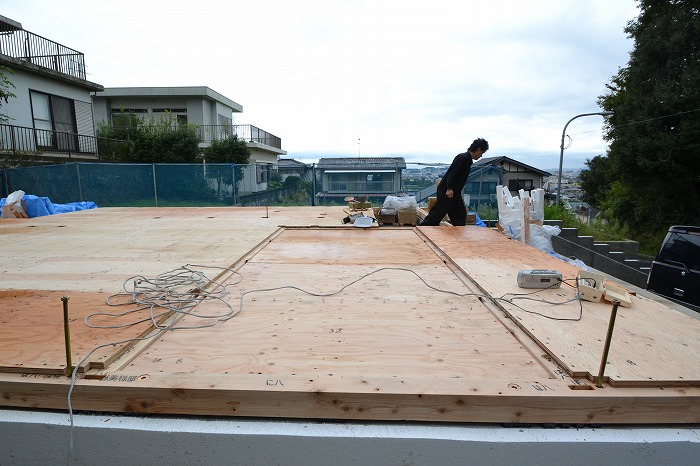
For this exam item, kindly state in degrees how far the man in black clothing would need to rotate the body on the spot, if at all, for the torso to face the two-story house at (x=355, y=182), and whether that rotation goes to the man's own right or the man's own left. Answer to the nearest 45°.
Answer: approximately 135° to the man's own left

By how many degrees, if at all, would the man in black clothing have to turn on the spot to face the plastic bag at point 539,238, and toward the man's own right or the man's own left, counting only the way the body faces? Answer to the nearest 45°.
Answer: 0° — they already face it

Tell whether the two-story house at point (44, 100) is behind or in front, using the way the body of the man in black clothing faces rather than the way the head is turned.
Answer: behind

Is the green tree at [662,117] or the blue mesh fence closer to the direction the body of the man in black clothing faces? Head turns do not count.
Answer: the green tree

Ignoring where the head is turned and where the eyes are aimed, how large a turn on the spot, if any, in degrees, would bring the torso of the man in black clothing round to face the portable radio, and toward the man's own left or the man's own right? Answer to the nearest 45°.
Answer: approximately 90° to the man's own right

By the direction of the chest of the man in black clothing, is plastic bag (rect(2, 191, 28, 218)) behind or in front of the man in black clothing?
behind

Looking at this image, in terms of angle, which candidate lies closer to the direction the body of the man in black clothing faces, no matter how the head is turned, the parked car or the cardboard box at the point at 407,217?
the parked car

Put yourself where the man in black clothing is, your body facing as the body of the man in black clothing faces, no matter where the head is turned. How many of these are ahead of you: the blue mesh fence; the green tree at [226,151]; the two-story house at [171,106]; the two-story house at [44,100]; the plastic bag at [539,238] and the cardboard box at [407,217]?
1

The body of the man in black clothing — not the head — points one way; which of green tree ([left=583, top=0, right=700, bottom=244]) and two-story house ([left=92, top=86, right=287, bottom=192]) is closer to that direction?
the green tree

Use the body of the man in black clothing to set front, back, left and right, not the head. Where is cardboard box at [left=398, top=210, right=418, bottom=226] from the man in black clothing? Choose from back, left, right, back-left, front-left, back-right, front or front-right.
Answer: back-left

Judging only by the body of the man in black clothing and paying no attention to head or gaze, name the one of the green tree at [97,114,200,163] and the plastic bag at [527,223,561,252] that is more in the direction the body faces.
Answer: the plastic bag

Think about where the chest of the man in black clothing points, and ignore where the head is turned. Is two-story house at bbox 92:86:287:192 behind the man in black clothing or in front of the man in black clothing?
behind

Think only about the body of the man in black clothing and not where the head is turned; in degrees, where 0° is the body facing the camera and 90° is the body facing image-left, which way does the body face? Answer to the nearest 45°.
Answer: approximately 270°

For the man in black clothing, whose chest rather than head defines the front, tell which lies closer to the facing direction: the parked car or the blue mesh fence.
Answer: the parked car

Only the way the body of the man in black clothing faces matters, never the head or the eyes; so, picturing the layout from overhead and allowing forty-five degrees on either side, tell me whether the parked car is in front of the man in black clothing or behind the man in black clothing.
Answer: in front

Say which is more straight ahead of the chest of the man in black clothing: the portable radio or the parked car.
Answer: the parked car

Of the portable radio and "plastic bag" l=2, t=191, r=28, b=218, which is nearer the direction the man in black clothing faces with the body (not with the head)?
the portable radio
